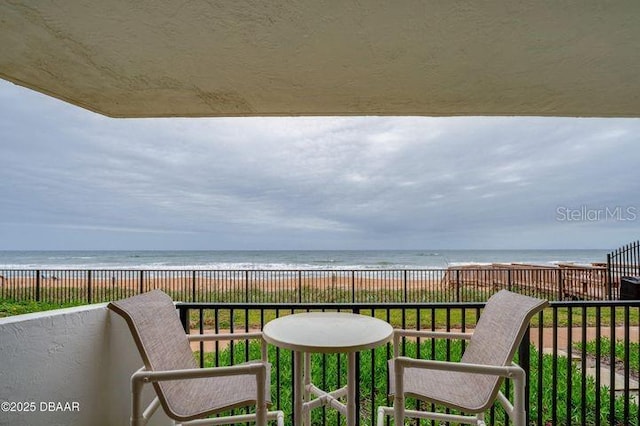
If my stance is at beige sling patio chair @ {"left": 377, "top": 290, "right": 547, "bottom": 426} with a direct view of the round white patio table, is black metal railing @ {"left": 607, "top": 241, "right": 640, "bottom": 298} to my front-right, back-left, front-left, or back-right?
back-right

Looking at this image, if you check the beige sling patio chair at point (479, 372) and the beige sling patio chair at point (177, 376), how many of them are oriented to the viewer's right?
1

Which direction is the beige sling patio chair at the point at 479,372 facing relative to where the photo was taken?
to the viewer's left

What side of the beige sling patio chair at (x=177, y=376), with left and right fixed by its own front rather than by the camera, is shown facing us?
right
